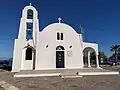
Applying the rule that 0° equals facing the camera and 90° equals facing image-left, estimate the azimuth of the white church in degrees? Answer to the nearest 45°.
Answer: approximately 0°
